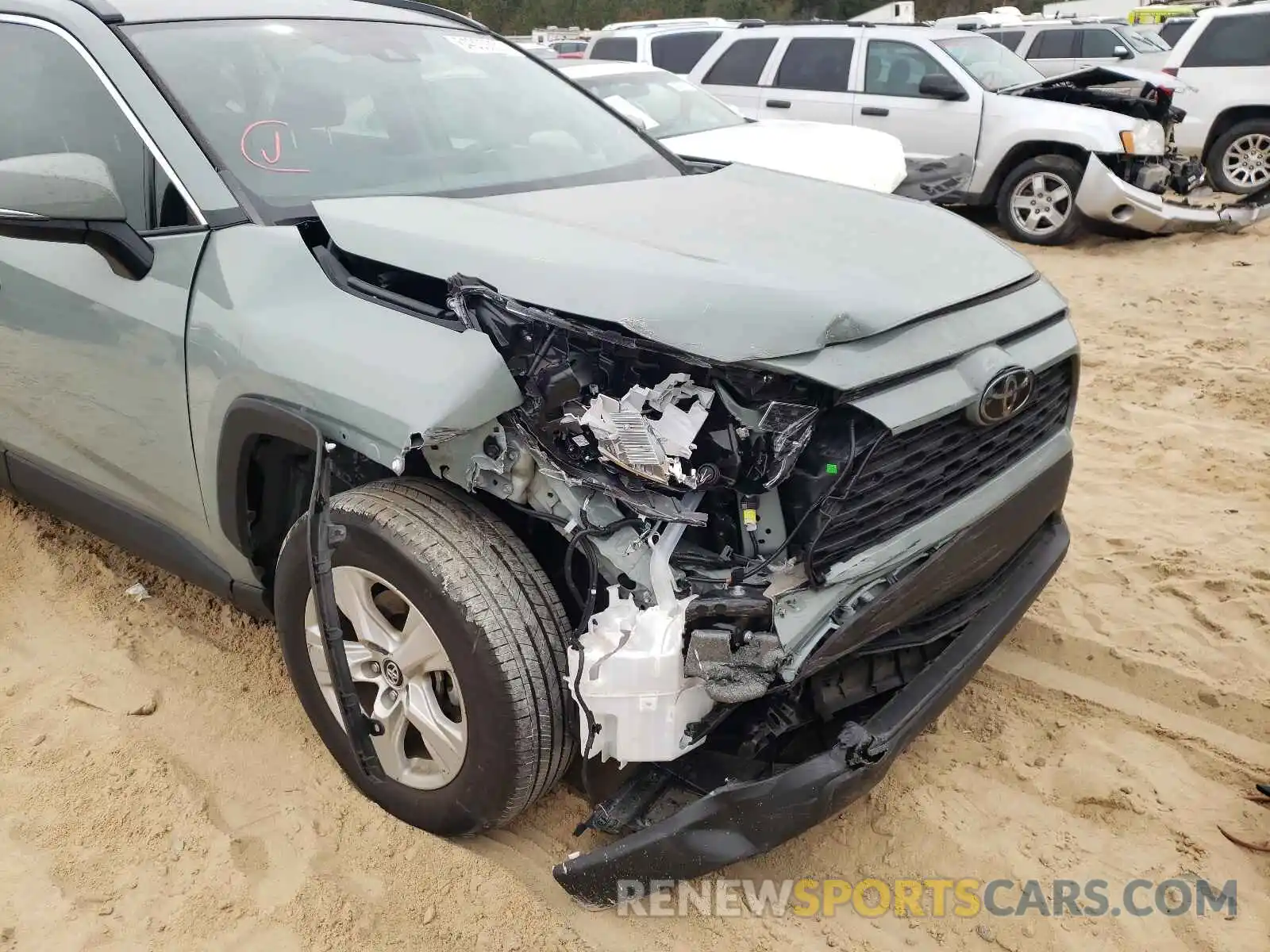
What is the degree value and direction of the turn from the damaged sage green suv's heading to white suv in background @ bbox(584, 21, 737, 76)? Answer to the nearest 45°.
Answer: approximately 135° to its left

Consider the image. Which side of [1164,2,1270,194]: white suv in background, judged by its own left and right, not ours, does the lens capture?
right

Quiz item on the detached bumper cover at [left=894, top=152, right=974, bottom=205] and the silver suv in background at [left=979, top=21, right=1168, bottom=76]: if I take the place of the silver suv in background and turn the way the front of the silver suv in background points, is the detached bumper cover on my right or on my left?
on my right

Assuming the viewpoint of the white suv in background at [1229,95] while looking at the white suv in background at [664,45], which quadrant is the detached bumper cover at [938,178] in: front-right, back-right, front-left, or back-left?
front-left

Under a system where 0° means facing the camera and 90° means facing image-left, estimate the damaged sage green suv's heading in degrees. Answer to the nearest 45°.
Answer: approximately 315°

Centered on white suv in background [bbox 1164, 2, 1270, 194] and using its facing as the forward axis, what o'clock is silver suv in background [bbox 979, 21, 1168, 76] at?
silver suv in background [bbox 979, 21, 1168, 76] is roughly at 8 o'clock from white suv in background [bbox 1164, 2, 1270, 194].

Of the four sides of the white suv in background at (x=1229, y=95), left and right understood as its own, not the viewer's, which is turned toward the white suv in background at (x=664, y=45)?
back

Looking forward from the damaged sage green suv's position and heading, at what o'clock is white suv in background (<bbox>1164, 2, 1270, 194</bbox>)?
The white suv in background is roughly at 9 o'clock from the damaged sage green suv.

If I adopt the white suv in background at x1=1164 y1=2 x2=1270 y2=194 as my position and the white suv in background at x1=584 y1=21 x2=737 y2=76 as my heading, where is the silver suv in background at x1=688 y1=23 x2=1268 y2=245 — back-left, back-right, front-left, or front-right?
front-left

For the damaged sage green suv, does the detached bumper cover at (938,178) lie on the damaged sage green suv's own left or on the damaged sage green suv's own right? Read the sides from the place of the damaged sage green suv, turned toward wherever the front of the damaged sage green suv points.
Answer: on the damaged sage green suv's own left
